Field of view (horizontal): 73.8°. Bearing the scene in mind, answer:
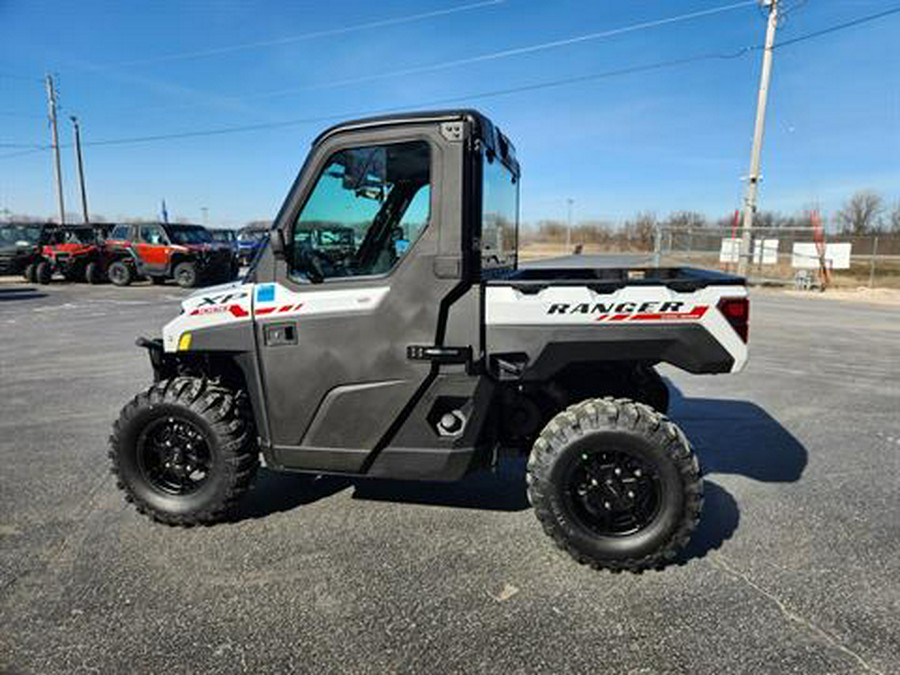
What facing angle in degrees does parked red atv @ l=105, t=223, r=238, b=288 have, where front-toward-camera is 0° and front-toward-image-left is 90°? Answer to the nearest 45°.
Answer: approximately 315°

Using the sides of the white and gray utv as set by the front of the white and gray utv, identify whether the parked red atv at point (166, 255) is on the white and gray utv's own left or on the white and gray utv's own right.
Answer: on the white and gray utv's own right

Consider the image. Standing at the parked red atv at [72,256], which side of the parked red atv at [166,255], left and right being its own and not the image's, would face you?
back

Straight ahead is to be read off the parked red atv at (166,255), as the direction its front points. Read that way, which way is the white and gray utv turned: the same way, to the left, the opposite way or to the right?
the opposite way

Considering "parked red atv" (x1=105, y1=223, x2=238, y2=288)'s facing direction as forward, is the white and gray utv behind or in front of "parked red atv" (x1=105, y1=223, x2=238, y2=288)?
in front

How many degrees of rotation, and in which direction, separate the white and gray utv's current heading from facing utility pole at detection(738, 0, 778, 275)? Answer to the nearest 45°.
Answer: approximately 135° to its right

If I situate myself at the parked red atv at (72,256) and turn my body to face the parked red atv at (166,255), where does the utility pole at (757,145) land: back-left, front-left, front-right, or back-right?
front-left

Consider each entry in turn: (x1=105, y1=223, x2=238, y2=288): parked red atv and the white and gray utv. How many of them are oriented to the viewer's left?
1

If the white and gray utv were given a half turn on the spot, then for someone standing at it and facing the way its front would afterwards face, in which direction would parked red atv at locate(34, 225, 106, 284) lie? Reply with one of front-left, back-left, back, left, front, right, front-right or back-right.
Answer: back-left

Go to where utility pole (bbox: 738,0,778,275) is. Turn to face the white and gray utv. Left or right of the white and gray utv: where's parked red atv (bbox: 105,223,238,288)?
right

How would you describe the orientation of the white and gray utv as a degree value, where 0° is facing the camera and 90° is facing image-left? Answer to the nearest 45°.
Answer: approximately 90°
